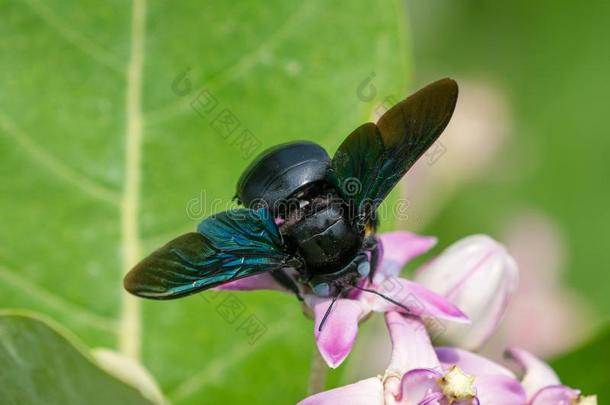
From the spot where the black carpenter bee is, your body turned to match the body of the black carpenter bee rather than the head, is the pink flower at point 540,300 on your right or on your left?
on your left

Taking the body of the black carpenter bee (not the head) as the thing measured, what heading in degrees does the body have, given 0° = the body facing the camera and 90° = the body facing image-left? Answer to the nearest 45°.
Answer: approximately 315°
